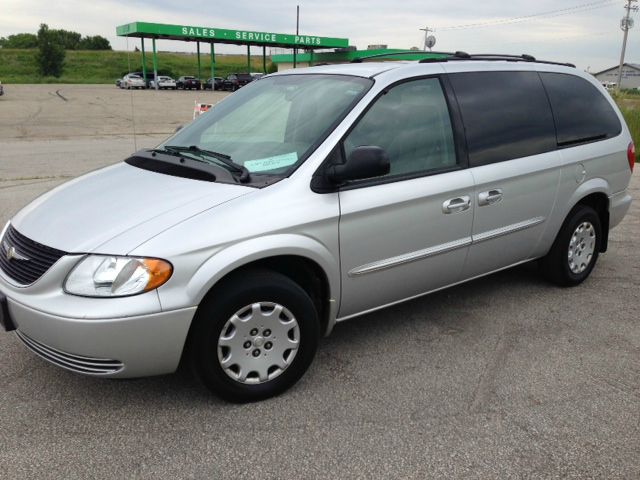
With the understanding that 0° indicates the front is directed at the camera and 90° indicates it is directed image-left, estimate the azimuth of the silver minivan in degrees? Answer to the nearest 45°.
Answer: approximately 45°
